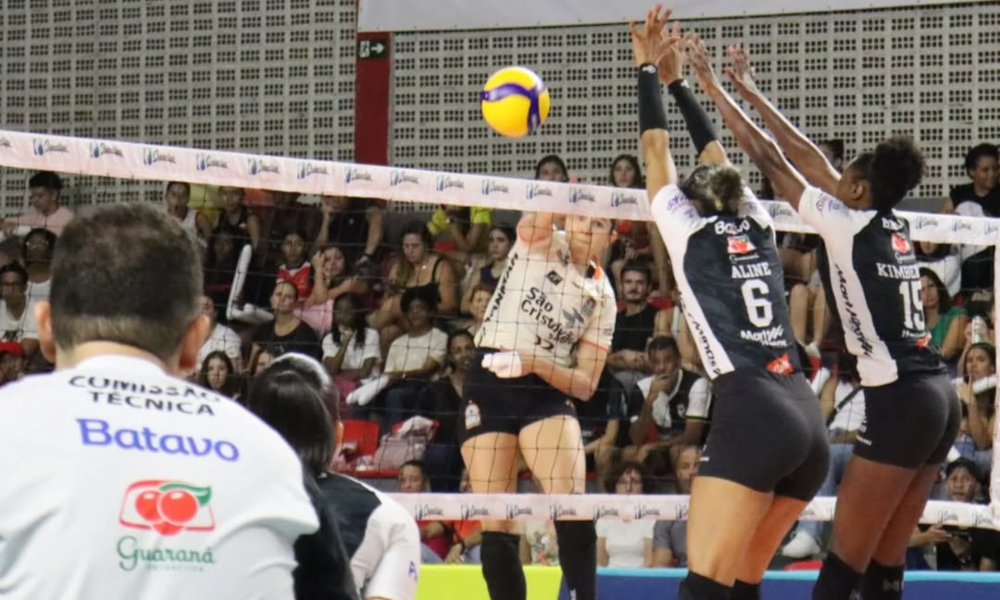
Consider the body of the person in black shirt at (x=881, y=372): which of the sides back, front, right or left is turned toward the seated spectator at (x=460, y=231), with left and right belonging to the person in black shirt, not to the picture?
front

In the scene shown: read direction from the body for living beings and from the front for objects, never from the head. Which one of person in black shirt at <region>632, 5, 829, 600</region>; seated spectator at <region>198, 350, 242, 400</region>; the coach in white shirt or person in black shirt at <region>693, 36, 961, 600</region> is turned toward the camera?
the seated spectator

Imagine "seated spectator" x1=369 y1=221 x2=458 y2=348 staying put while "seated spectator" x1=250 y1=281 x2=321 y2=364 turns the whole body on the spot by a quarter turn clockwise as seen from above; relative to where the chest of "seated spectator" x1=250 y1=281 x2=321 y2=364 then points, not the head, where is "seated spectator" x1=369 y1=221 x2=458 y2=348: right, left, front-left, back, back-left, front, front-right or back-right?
back

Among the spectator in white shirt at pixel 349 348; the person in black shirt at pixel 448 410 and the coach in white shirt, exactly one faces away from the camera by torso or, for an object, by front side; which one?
the coach in white shirt

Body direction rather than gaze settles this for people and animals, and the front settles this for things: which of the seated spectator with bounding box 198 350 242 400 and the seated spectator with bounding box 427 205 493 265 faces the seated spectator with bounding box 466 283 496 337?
the seated spectator with bounding box 427 205 493 265

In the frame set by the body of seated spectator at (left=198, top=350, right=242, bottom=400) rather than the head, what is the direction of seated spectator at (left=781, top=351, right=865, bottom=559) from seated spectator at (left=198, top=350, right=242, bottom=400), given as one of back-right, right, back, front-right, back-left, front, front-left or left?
left

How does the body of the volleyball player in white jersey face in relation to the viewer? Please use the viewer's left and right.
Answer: facing the viewer and to the right of the viewer

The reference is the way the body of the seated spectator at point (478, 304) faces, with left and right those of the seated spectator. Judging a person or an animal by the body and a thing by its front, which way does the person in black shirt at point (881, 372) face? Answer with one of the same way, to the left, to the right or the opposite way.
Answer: the opposite way

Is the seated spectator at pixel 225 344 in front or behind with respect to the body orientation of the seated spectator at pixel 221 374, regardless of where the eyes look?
behind
